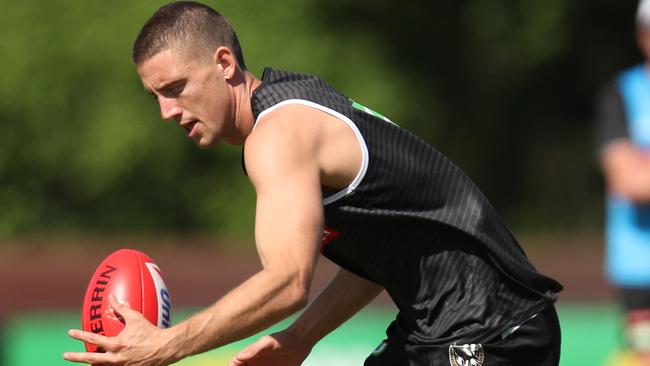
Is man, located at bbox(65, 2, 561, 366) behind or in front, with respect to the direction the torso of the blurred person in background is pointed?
in front

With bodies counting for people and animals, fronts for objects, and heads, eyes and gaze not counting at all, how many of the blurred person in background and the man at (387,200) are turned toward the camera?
1

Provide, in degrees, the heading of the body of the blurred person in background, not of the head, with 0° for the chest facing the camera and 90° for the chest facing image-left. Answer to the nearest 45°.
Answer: approximately 0°

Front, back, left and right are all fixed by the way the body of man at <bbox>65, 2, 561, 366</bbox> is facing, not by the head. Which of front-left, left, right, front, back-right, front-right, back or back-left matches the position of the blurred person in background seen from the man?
back-right

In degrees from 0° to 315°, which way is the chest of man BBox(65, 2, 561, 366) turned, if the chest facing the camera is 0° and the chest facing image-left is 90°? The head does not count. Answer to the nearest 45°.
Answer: approximately 90°
